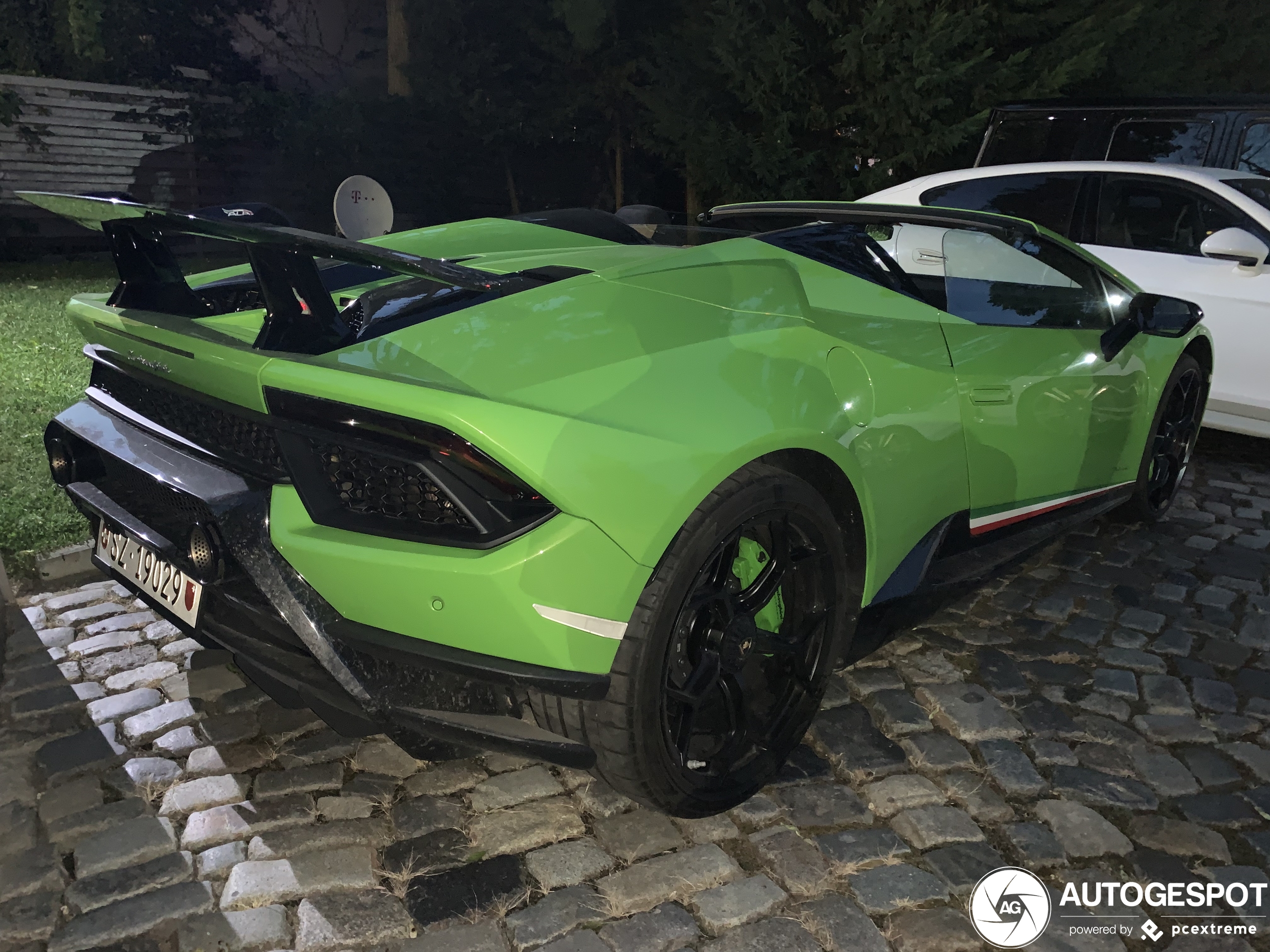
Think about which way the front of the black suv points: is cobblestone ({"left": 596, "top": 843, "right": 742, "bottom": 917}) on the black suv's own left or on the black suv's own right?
on the black suv's own right

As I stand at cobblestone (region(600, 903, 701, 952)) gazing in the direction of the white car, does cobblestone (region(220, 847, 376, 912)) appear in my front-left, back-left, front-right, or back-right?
back-left

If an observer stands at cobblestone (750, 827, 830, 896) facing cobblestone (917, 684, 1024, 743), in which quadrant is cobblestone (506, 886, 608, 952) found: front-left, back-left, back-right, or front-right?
back-left

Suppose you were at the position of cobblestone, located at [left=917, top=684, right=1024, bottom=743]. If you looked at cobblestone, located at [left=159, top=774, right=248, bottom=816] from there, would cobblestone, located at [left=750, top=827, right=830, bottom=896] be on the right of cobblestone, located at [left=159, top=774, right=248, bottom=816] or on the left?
left

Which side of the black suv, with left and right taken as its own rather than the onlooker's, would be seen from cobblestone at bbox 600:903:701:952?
right

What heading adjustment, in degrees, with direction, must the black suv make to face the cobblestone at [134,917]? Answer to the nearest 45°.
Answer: approximately 90° to its right

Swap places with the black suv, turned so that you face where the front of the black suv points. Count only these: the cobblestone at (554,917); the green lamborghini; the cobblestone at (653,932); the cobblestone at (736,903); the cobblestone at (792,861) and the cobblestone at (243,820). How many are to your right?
6

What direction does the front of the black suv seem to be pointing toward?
to the viewer's right

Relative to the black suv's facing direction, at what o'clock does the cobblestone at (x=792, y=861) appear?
The cobblestone is roughly at 3 o'clock from the black suv.

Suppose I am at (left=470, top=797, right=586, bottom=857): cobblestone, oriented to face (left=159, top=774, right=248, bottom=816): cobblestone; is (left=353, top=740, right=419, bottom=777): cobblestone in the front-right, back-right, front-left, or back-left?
front-right

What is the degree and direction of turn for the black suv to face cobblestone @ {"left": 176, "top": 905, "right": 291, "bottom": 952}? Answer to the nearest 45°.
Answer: approximately 90° to its right

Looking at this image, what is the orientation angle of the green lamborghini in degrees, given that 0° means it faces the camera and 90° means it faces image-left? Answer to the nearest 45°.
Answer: approximately 225°

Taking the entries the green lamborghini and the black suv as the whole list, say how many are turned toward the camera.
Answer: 0
